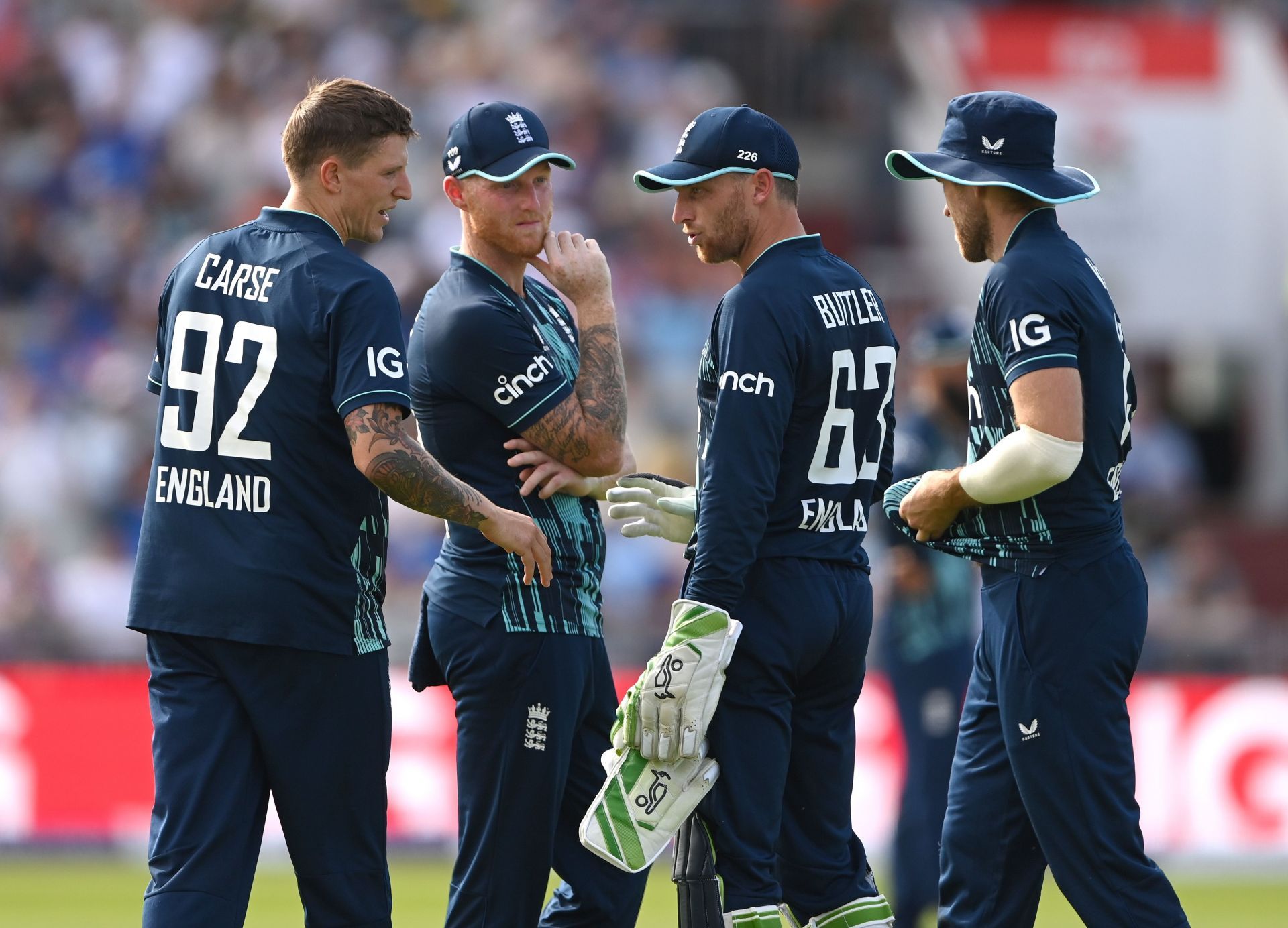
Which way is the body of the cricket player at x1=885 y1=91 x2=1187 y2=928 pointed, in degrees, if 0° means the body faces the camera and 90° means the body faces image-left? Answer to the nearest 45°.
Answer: approximately 90°

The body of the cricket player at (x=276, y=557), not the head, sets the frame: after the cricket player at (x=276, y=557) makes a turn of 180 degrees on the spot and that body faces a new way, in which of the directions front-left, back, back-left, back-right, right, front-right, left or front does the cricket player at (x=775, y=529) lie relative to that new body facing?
back-left

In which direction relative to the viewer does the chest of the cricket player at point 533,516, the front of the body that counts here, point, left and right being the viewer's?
facing the viewer and to the right of the viewer

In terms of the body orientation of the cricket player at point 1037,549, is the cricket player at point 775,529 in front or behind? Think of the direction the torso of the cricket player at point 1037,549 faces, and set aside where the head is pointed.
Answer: in front

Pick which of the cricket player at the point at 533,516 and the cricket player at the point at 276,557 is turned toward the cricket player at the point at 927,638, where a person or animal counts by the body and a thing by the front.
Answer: the cricket player at the point at 276,557

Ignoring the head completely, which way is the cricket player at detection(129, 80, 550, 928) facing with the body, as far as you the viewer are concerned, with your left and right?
facing away from the viewer and to the right of the viewer

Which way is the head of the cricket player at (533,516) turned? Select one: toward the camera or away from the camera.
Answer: toward the camera

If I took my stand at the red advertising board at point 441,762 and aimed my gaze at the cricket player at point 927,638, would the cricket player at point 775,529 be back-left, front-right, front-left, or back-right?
front-right

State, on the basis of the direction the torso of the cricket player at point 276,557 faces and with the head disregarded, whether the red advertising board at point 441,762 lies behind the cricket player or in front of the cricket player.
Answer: in front

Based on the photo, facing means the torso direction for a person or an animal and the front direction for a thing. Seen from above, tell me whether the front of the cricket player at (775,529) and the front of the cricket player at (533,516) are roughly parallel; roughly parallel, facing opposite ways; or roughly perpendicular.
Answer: roughly parallel, facing opposite ways

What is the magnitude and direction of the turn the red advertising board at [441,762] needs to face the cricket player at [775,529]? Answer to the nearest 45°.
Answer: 0° — it already faces them

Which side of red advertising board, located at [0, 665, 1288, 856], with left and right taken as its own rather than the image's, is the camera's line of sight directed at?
front

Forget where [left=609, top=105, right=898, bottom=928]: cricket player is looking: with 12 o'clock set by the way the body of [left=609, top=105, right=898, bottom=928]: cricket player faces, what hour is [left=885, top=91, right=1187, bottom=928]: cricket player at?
[left=885, top=91, right=1187, bottom=928]: cricket player is roughly at 5 o'clock from [left=609, top=105, right=898, bottom=928]: cricket player.

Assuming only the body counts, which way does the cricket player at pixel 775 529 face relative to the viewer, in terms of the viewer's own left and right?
facing away from the viewer and to the left of the viewer

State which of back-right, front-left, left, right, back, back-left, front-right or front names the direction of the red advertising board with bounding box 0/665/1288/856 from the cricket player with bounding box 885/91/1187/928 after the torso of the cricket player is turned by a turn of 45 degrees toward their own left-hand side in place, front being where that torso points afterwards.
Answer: right
